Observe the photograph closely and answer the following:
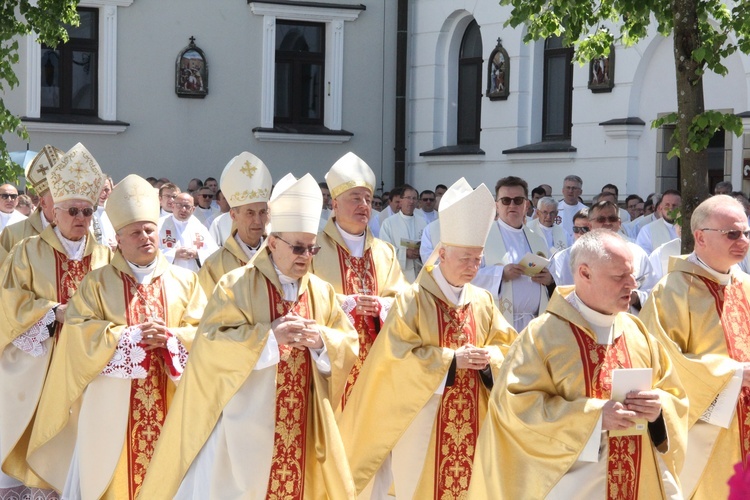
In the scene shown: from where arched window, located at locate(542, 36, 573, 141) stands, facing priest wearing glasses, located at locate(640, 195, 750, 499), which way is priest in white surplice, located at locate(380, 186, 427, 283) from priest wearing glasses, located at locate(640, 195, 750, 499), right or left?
right

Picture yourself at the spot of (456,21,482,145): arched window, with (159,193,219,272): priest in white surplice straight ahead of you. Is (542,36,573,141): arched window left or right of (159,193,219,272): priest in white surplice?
left

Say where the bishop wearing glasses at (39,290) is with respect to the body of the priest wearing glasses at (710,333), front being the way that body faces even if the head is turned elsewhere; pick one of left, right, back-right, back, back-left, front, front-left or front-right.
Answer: back-right

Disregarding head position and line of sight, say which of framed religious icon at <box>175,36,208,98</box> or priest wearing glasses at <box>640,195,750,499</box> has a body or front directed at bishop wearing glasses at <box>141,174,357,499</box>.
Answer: the framed religious icon

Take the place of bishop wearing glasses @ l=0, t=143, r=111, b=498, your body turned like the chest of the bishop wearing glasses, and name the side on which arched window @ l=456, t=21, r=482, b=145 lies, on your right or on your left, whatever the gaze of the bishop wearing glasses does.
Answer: on your left

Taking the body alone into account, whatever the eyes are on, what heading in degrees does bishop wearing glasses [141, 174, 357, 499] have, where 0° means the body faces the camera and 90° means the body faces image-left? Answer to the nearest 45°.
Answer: approximately 315°

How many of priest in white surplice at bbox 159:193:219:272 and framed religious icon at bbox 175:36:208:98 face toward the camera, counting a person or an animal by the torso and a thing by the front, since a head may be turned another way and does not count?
2

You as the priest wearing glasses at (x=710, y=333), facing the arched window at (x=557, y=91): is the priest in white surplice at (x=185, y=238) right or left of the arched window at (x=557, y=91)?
left

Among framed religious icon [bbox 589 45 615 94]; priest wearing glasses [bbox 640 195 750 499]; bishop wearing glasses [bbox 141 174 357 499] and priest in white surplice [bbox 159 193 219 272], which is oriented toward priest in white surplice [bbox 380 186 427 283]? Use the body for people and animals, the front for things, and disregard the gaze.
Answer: the framed religious icon

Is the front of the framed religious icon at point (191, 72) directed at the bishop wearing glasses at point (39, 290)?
yes

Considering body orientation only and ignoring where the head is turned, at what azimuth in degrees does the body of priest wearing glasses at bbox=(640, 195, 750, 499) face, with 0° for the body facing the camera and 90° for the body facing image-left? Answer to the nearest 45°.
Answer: approximately 315°
